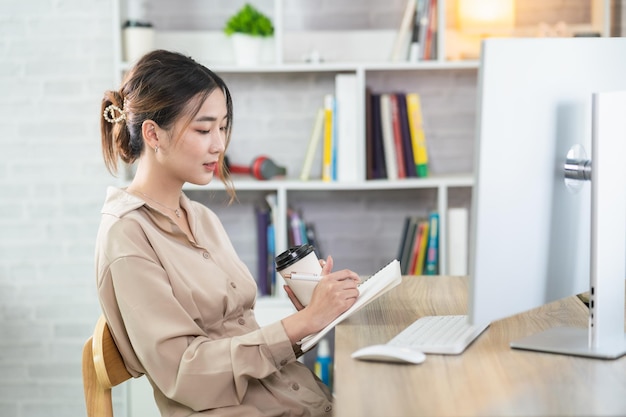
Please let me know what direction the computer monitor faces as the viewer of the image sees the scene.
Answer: facing away from the viewer and to the left of the viewer

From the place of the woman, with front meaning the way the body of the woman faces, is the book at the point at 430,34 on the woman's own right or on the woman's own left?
on the woman's own left

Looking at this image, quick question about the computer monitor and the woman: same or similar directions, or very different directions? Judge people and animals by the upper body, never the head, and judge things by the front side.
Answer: very different directions

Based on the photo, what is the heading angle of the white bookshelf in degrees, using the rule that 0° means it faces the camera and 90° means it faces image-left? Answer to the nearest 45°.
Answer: approximately 0°

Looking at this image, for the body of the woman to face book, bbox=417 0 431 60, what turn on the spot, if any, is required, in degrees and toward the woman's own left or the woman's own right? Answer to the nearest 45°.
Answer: approximately 90° to the woman's own left

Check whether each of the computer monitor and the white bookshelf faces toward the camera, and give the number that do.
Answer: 1

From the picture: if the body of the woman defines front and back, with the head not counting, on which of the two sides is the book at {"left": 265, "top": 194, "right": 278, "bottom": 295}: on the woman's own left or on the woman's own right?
on the woman's own left
